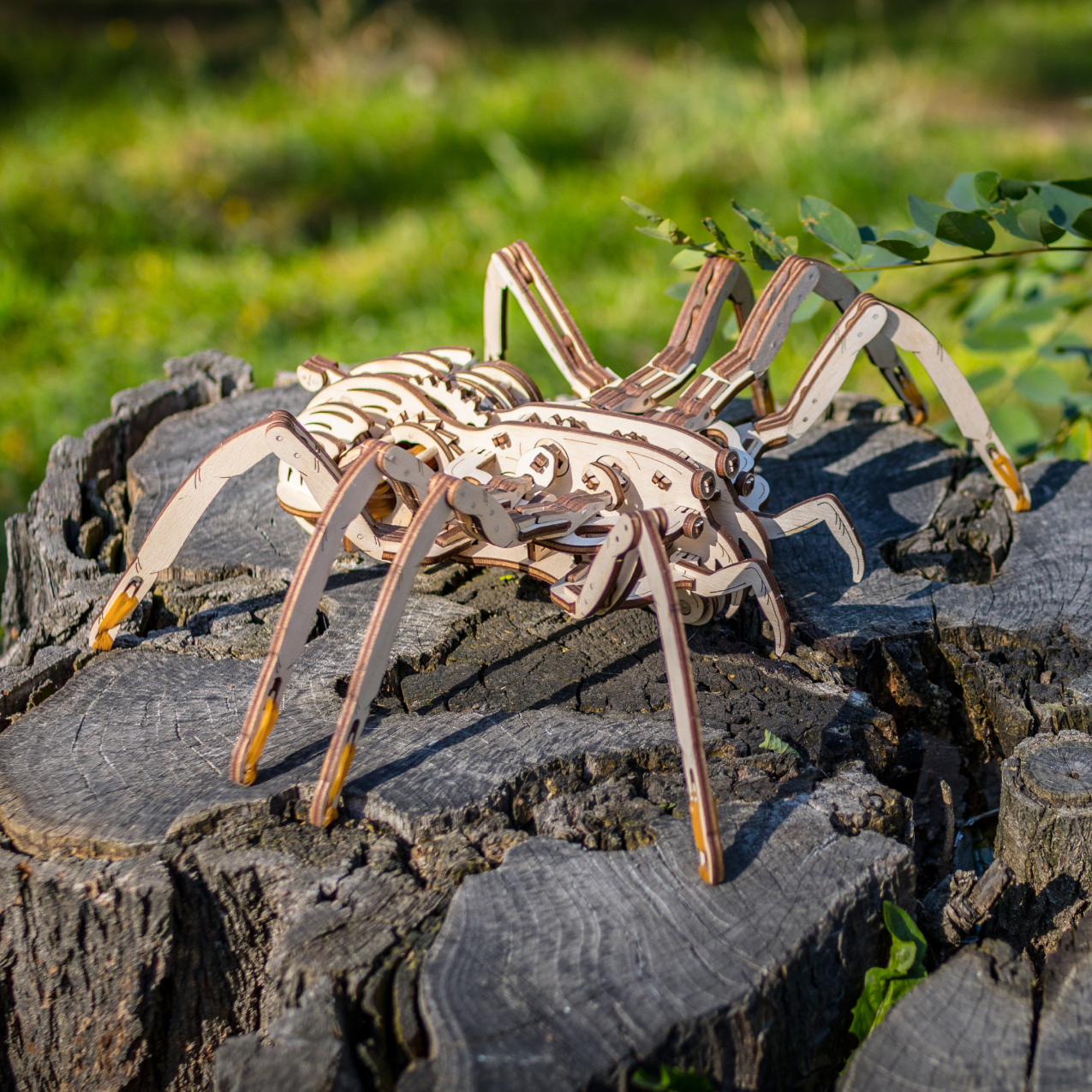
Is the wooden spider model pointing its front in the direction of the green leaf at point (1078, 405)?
no

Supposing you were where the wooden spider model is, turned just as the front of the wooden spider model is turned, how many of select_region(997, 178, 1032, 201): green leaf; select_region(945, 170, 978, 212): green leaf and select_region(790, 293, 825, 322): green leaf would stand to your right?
0

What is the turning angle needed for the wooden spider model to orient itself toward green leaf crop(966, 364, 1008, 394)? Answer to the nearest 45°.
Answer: approximately 90° to its left

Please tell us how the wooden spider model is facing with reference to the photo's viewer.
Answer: facing the viewer and to the right of the viewer

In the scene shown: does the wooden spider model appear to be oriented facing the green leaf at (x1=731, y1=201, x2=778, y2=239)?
no

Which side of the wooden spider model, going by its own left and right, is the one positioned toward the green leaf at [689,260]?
left

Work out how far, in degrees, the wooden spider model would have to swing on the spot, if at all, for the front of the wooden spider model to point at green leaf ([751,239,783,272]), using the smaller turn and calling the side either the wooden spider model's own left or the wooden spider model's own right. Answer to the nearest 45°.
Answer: approximately 90° to the wooden spider model's own left

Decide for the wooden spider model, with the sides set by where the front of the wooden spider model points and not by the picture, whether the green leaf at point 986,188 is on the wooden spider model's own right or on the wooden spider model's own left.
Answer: on the wooden spider model's own left

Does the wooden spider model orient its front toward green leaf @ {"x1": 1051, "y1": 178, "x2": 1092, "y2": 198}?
no

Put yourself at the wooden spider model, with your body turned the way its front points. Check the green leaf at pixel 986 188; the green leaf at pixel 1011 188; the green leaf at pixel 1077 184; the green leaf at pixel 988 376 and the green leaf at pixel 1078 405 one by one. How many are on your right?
0

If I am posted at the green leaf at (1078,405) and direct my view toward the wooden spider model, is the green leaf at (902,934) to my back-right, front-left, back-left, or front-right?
front-left

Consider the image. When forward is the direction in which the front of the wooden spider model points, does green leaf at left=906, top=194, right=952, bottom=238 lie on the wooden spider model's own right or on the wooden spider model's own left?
on the wooden spider model's own left

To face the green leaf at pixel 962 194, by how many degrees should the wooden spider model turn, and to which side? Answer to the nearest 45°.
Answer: approximately 90° to its left
